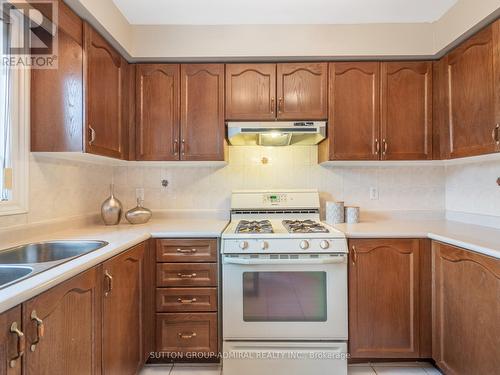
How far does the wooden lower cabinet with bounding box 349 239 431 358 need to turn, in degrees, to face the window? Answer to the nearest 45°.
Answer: approximately 45° to its right

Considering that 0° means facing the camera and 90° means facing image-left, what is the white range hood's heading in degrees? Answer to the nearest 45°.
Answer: approximately 0°

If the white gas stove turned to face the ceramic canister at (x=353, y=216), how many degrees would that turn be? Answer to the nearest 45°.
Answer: approximately 135° to its left

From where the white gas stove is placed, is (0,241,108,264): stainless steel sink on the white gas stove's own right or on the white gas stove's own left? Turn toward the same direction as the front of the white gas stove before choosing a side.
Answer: on the white gas stove's own right

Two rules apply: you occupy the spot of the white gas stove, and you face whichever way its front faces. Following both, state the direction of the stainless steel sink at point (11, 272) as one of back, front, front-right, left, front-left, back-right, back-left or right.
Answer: front-right

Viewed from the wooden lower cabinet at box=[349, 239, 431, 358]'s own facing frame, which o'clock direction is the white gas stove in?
The white gas stove is roughly at 2 o'clock from the wooden lower cabinet.
